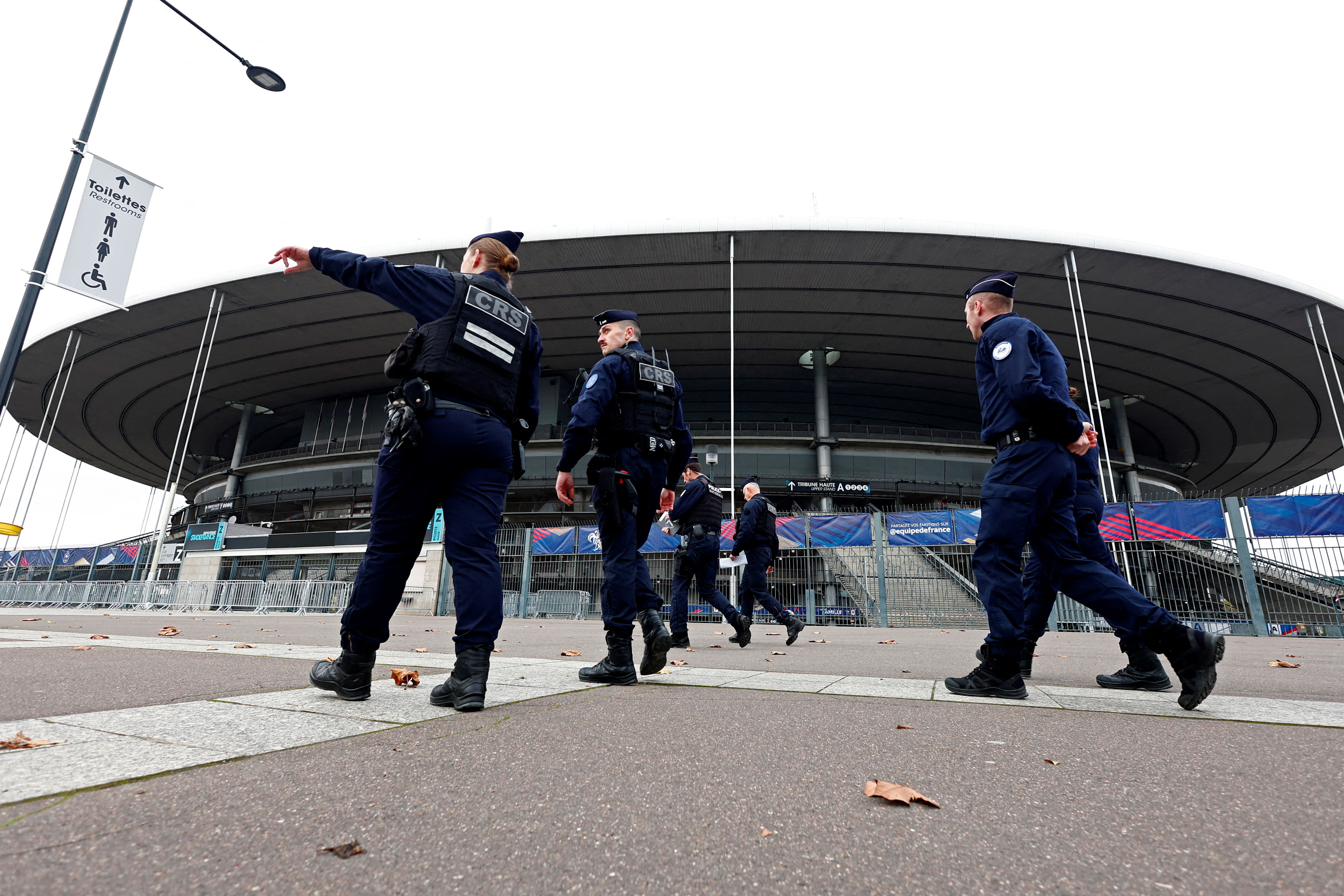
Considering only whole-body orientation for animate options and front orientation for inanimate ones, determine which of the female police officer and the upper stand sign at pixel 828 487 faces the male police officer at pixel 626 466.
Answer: the upper stand sign

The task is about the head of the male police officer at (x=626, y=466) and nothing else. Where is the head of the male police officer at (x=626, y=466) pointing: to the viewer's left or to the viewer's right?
to the viewer's left

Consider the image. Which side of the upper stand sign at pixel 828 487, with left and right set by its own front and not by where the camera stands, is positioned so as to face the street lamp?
front

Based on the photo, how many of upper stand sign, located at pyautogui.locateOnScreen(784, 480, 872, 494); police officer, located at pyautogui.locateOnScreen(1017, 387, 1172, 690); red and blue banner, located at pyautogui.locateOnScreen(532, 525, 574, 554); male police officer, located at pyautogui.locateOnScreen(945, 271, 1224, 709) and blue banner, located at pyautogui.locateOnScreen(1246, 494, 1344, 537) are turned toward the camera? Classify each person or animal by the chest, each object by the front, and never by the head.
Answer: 3

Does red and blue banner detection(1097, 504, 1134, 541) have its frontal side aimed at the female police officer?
yes

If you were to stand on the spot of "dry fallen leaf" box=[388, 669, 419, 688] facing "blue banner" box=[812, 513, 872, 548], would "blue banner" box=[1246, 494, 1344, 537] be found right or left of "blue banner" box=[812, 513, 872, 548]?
right

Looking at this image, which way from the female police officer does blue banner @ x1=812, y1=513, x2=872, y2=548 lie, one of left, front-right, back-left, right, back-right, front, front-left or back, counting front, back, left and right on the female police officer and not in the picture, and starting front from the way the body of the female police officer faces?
right

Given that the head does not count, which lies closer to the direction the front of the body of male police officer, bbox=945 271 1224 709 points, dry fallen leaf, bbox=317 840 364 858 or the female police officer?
the female police officer

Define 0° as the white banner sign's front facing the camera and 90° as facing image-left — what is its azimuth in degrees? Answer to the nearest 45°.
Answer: approximately 0°

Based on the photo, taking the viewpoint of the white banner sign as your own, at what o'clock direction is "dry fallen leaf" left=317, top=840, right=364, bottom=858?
The dry fallen leaf is roughly at 12 o'clock from the white banner sign.

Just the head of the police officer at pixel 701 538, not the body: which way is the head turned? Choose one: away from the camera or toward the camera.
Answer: away from the camera

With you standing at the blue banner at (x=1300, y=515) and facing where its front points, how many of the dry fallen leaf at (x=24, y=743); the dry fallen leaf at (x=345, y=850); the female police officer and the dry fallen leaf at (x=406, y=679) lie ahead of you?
4

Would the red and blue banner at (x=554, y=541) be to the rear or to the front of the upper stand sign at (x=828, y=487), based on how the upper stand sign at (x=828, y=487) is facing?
to the front

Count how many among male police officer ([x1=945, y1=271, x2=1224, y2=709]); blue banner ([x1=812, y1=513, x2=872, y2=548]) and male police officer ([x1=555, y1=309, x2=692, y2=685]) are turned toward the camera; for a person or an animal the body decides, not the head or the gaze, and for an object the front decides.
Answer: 1
